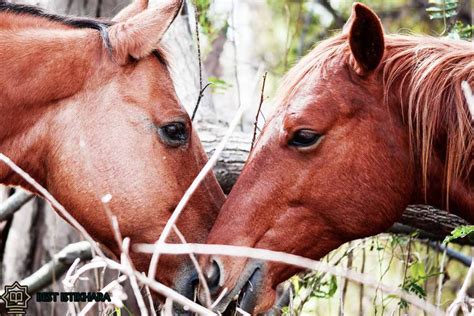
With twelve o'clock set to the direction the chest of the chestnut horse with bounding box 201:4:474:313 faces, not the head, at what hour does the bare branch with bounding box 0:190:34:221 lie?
The bare branch is roughly at 1 o'clock from the chestnut horse.

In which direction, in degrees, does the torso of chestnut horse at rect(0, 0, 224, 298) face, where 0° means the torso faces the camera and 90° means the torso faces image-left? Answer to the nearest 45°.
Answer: approximately 270°

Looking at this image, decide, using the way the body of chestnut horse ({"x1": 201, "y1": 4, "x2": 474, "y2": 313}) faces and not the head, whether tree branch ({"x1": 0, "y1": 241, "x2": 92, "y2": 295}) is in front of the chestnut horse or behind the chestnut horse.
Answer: in front

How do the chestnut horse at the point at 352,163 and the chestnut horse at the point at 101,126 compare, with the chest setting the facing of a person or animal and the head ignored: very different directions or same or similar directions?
very different directions

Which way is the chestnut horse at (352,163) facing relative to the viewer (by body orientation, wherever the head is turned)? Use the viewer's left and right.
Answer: facing to the left of the viewer

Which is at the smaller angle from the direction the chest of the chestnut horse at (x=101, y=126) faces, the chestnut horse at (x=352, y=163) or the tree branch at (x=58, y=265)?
the chestnut horse

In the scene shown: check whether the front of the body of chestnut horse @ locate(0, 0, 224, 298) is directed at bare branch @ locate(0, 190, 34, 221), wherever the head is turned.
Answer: no

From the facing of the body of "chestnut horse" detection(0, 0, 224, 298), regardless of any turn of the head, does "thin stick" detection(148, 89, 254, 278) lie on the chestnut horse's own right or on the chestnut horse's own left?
on the chestnut horse's own right

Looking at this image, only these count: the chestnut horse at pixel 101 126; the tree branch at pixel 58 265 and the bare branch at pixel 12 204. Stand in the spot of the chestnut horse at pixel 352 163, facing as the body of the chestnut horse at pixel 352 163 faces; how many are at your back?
0

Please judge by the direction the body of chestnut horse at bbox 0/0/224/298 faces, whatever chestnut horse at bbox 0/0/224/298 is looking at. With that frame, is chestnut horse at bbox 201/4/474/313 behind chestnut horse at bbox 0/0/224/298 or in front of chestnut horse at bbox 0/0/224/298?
in front

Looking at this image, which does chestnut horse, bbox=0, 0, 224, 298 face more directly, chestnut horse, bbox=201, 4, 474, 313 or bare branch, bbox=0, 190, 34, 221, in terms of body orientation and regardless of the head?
the chestnut horse

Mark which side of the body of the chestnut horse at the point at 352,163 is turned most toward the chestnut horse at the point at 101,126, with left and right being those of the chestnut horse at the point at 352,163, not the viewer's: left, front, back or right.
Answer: front
